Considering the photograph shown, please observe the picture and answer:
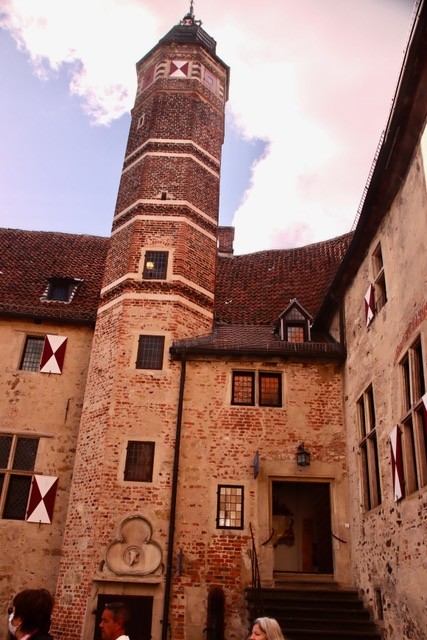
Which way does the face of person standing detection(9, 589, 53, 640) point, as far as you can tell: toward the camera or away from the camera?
away from the camera

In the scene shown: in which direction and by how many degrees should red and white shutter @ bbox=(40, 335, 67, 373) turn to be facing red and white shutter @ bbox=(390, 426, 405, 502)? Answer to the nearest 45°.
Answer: approximately 45° to its left

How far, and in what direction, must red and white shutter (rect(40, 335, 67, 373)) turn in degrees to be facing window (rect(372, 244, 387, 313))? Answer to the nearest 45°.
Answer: approximately 45° to its left

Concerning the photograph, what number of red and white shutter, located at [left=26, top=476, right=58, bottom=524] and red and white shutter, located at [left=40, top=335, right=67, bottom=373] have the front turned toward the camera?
2

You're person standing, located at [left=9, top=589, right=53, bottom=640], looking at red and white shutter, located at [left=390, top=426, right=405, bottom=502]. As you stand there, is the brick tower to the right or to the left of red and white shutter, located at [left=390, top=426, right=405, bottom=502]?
left

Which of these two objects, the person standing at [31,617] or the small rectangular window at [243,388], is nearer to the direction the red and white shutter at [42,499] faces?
the person standing

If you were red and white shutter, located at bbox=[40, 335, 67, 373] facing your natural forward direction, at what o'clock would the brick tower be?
The brick tower is roughly at 10 o'clock from the red and white shutter.

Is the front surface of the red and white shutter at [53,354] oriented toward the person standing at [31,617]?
yes

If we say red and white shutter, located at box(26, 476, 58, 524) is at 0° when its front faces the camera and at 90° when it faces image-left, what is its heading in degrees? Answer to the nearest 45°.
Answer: approximately 0°

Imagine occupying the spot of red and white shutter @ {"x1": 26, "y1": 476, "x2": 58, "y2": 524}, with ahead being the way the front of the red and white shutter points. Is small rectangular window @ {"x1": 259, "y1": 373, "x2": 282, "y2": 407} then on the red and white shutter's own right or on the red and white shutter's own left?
on the red and white shutter's own left

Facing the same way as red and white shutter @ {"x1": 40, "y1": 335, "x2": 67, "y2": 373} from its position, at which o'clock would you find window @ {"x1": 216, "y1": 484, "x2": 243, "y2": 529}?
The window is roughly at 10 o'clock from the red and white shutter.
